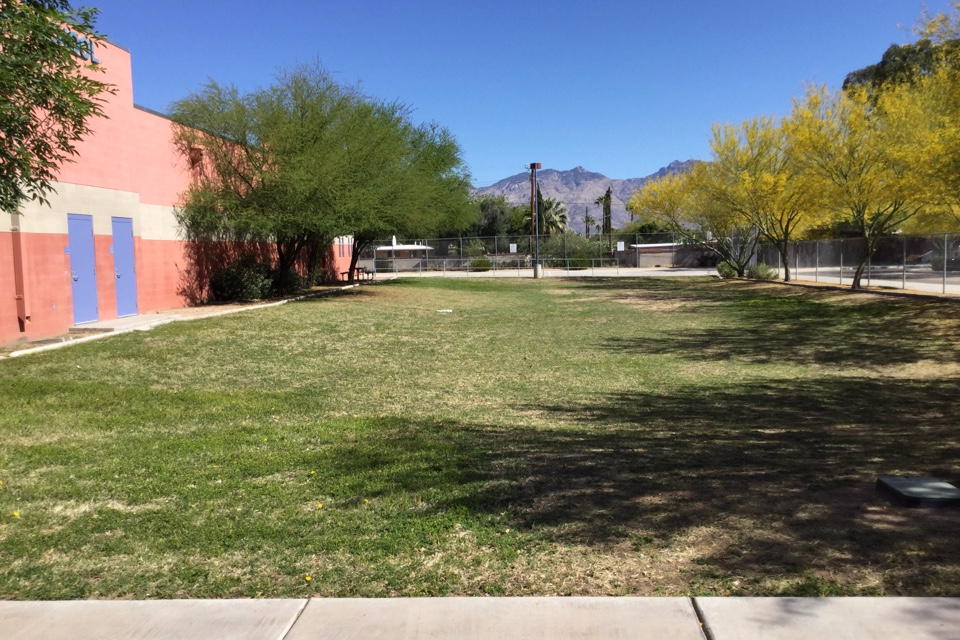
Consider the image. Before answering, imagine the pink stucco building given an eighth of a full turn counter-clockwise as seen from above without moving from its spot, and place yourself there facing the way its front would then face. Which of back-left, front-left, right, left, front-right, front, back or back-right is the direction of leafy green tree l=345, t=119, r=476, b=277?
front-left

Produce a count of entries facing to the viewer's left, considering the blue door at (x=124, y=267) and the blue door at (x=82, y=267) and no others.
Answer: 0

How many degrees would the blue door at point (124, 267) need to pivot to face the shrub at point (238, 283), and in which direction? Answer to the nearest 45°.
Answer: approximately 90° to its left

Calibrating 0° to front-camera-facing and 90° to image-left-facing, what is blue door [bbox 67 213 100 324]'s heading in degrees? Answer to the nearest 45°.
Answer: approximately 315°

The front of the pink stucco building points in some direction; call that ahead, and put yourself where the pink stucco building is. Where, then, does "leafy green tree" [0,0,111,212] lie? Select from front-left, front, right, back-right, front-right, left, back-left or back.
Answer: front-right

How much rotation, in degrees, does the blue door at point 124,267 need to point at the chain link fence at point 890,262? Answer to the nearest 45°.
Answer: approximately 45° to its left

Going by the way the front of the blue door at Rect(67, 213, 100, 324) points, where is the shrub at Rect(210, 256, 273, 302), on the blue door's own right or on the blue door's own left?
on the blue door's own left

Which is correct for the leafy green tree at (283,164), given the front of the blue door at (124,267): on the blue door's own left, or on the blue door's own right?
on the blue door's own left

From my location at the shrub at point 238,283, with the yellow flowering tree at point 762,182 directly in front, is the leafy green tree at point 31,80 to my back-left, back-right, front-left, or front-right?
back-right

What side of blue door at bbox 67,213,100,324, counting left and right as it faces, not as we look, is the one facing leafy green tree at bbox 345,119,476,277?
left

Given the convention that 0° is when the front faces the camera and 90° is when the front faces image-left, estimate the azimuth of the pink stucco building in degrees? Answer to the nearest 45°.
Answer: approximately 315°

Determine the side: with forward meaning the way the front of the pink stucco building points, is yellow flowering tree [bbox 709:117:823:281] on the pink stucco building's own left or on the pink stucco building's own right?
on the pink stucco building's own left

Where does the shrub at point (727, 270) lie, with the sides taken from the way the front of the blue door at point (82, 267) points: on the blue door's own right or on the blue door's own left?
on the blue door's own left
